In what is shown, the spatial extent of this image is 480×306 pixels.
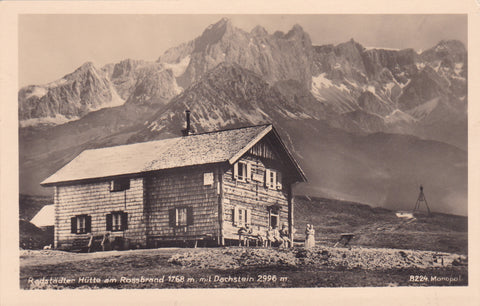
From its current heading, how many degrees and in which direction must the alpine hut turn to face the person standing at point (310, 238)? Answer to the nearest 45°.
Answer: approximately 45° to its left

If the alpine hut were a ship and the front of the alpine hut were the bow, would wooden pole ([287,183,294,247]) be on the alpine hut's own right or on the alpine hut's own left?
on the alpine hut's own left

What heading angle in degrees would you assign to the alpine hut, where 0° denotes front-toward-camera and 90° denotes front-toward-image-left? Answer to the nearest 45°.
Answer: approximately 315°
